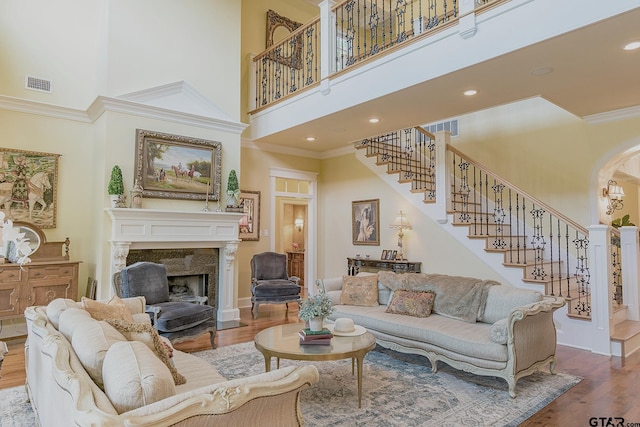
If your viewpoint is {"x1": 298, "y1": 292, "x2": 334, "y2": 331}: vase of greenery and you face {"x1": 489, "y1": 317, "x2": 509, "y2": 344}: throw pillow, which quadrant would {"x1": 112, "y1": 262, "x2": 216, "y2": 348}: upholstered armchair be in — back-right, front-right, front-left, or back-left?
back-left

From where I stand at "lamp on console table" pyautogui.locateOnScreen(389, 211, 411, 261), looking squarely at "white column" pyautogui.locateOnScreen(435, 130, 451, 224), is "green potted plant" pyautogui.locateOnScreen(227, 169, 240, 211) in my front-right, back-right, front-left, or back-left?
back-right

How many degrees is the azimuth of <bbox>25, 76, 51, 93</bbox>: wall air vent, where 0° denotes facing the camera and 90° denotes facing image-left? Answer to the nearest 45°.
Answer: approximately 315°

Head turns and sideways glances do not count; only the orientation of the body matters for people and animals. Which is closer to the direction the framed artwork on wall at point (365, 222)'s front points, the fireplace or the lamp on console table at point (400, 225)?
the fireplace

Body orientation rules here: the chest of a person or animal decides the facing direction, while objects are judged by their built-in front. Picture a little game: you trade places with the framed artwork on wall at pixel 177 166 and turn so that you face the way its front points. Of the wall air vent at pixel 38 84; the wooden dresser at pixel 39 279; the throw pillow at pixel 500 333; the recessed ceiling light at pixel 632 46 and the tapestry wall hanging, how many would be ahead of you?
2

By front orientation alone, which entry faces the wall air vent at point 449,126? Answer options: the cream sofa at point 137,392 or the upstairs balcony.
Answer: the cream sofa

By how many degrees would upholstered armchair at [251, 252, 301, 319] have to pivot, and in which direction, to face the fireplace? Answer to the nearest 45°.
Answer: approximately 90° to its right

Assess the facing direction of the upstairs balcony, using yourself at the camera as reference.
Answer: facing the viewer and to the left of the viewer

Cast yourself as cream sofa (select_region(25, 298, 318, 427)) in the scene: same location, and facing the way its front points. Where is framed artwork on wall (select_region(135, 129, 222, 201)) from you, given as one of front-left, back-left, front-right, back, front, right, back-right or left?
front-left

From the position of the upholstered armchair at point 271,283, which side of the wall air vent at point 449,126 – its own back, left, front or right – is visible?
front
